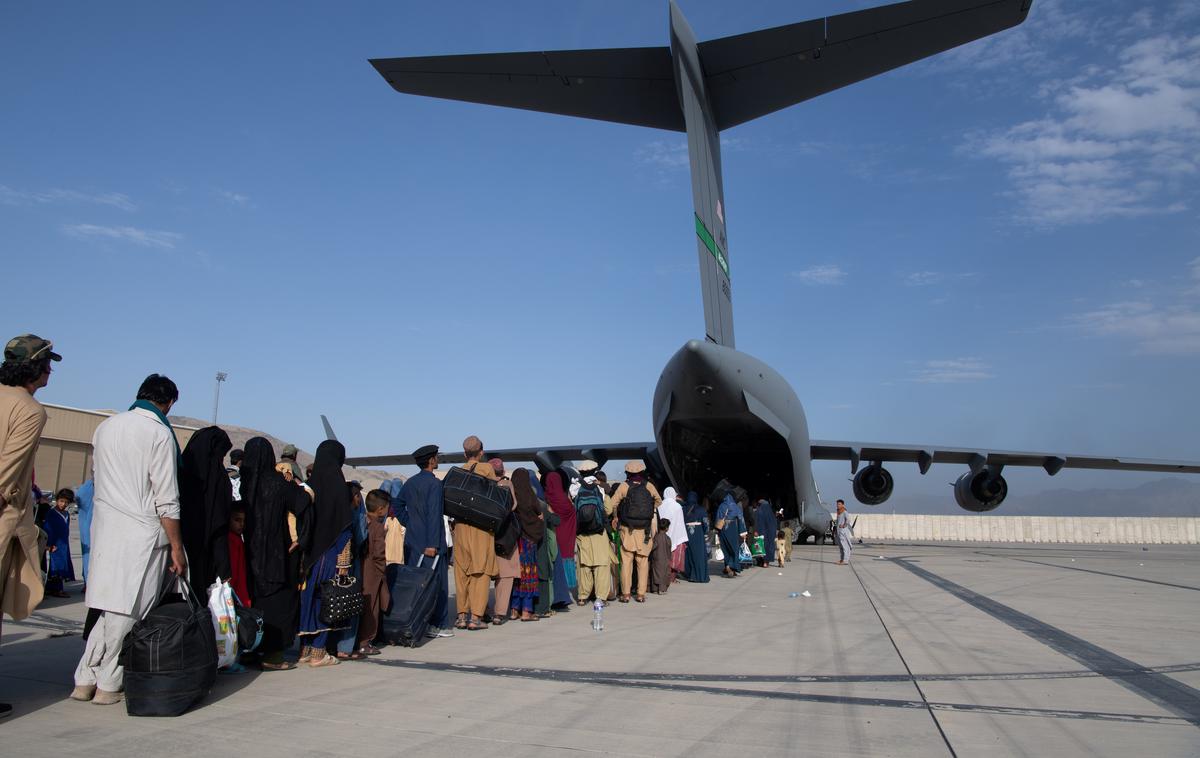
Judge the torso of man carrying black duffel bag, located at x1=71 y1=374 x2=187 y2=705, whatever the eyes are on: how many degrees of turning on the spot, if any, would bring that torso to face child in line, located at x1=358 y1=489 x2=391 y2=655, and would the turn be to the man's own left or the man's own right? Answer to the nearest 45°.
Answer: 0° — they already face them

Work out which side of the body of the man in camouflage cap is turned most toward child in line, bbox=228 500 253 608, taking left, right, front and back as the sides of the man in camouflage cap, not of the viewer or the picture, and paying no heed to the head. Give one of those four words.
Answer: front

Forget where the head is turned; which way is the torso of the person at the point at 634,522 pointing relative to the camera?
away from the camera

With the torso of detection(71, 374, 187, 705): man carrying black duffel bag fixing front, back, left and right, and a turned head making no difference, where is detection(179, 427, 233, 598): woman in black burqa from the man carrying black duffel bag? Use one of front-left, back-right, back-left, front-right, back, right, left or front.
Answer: front

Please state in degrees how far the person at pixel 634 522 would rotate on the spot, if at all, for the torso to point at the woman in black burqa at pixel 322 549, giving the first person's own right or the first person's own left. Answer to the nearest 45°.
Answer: approximately 135° to the first person's own left

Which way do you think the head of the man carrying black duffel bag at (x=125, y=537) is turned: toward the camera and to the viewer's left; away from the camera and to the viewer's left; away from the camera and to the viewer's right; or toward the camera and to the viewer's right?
away from the camera and to the viewer's right

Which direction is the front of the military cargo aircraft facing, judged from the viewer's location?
facing away from the viewer

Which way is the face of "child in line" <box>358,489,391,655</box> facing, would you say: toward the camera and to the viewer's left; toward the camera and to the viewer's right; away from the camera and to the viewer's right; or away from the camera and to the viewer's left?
away from the camera and to the viewer's right

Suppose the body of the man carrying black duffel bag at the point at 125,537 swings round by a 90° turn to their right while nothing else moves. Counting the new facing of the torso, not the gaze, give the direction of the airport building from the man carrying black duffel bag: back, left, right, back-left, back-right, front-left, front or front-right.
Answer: back-left

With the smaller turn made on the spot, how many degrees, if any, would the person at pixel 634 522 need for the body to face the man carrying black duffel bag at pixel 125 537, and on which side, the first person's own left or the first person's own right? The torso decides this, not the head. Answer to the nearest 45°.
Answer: approximately 135° to the first person's own left

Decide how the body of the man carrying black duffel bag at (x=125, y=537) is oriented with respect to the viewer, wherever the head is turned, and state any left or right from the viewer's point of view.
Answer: facing away from the viewer and to the right of the viewer

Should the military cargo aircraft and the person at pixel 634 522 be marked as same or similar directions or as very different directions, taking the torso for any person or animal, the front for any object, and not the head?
same or similar directions

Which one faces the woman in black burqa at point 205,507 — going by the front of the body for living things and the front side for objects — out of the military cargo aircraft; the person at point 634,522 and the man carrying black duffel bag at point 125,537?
the man carrying black duffel bag

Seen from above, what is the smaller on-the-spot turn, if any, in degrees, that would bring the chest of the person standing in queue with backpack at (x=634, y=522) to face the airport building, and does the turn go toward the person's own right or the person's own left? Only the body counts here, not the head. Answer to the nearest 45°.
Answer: approximately 45° to the person's own left

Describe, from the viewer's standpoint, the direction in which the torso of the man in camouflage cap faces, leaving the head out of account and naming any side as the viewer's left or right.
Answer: facing away from the viewer and to the right of the viewer
